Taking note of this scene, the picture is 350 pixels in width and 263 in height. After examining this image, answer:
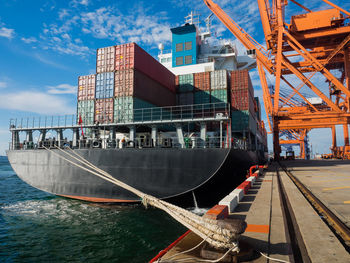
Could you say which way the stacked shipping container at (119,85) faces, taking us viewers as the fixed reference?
facing the viewer and to the left of the viewer

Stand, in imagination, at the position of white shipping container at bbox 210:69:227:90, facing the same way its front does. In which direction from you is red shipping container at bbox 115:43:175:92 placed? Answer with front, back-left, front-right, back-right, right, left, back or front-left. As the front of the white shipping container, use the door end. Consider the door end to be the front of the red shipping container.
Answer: front-right

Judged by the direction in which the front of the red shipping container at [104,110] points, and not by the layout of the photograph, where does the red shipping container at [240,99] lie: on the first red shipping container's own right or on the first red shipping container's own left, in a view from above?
on the first red shipping container's own left

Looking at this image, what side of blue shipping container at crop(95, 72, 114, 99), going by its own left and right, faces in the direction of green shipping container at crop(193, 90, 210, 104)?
left

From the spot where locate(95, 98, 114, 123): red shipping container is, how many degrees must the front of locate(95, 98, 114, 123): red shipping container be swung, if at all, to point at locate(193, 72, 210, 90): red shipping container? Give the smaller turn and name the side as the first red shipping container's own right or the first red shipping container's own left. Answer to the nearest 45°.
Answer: approximately 90° to the first red shipping container's own left

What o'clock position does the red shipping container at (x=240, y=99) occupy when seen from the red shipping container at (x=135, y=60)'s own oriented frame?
the red shipping container at (x=240, y=99) is roughly at 7 o'clock from the red shipping container at (x=135, y=60).

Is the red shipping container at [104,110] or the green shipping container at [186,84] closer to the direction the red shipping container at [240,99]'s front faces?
the red shipping container
